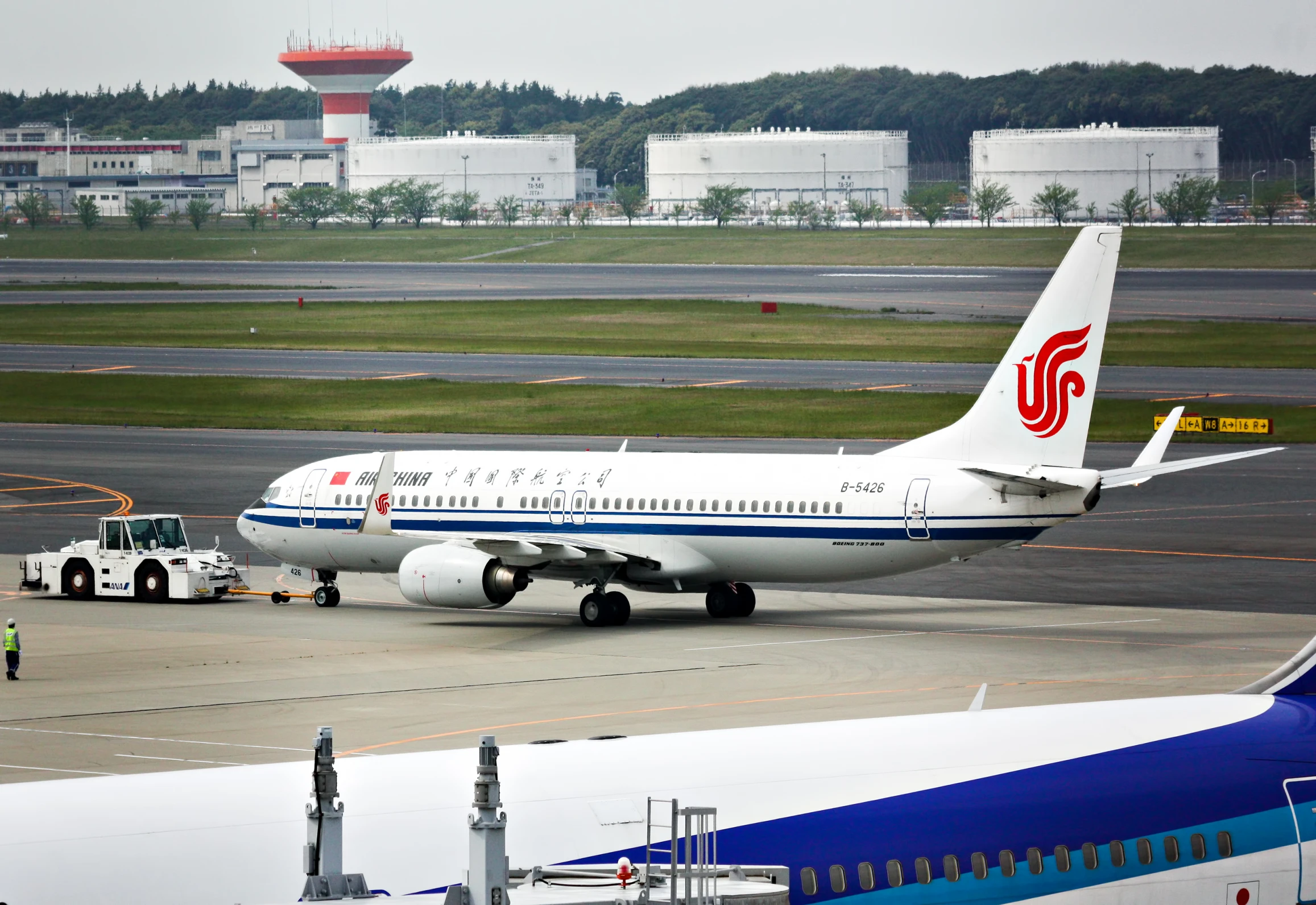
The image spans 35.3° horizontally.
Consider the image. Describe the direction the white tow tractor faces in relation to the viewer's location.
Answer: facing the viewer and to the right of the viewer

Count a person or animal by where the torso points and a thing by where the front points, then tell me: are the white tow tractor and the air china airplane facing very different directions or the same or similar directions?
very different directions

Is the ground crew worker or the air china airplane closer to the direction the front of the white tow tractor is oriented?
the air china airplane

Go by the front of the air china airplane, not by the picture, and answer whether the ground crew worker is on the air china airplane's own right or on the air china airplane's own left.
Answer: on the air china airplane's own left

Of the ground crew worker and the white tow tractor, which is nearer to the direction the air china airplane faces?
the white tow tractor

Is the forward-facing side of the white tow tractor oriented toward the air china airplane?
yes

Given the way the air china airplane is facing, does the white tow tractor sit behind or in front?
in front

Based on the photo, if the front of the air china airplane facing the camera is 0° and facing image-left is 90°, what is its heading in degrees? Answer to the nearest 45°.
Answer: approximately 135°
